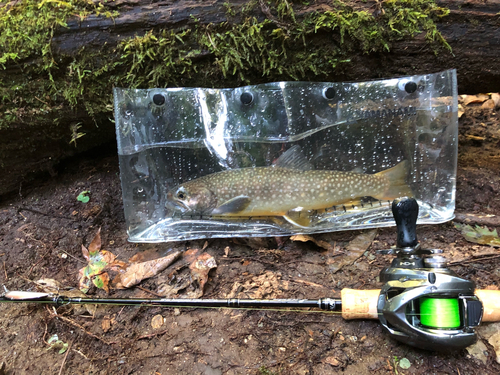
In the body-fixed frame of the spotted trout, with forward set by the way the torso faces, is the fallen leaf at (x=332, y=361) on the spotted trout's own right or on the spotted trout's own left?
on the spotted trout's own left

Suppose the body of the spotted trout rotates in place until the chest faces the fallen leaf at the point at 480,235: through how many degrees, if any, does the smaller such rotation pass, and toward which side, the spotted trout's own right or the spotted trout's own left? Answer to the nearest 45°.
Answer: approximately 180°

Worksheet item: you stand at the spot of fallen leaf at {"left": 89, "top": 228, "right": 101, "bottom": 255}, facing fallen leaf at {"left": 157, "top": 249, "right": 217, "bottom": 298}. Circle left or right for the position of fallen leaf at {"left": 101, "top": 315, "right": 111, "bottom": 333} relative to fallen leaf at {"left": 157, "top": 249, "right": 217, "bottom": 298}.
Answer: right

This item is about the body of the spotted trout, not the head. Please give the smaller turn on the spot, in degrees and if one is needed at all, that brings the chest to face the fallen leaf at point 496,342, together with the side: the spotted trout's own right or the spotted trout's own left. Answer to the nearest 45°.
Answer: approximately 135° to the spotted trout's own left

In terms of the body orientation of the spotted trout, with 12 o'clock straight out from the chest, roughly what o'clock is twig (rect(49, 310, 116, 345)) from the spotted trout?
The twig is roughly at 11 o'clock from the spotted trout.

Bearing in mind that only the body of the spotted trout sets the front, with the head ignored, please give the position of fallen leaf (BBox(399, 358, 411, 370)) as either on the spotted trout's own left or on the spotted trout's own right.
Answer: on the spotted trout's own left

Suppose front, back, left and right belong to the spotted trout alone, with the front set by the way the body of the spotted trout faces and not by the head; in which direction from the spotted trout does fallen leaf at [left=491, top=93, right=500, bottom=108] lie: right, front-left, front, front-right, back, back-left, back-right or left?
back-right

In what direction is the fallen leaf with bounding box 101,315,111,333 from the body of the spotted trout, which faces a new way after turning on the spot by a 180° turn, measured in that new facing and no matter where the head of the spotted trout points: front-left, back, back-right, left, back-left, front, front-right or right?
back-right

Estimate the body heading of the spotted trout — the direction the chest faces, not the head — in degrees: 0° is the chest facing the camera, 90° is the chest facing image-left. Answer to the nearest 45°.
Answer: approximately 90°

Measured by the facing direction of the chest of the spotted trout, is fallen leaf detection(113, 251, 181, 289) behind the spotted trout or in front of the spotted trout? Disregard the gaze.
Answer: in front
